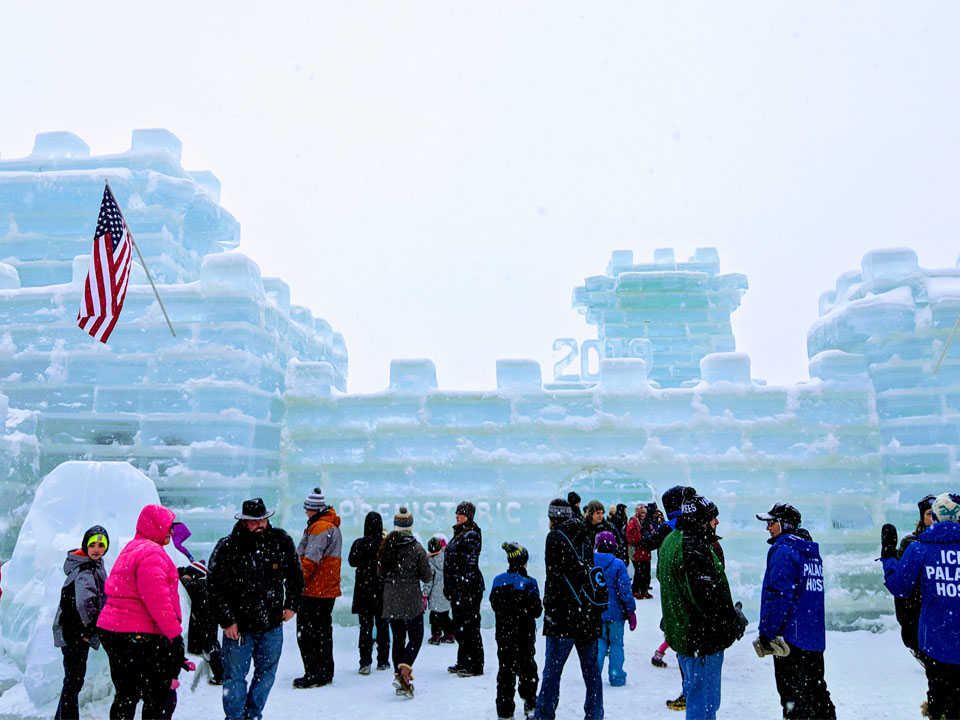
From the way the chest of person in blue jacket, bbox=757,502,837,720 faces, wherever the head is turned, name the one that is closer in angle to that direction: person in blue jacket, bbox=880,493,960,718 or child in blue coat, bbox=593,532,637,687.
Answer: the child in blue coat

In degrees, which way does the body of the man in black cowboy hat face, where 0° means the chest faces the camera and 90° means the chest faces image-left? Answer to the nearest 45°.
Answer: approximately 0°

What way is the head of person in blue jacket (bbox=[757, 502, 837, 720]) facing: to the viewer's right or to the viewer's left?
to the viewer's left

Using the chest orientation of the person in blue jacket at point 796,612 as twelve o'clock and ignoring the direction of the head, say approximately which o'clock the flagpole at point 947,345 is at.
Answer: The flagpole is roughly at 2 o'clock from the person in blue jacket.

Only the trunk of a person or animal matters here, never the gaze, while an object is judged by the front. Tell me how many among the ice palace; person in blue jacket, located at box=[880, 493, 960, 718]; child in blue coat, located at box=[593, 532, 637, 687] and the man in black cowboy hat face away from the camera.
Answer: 2

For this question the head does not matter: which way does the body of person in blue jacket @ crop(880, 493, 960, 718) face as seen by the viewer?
away from the camera

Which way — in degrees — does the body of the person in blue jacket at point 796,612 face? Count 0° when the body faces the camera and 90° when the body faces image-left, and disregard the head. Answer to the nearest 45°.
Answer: approximately 135°

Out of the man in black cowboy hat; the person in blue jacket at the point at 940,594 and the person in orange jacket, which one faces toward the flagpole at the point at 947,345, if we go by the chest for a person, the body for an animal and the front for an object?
the person in blue jacket

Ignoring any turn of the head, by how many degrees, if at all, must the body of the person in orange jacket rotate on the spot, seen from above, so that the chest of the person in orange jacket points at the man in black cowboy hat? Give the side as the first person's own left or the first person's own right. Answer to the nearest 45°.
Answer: approximately 90° to the first person's own left
